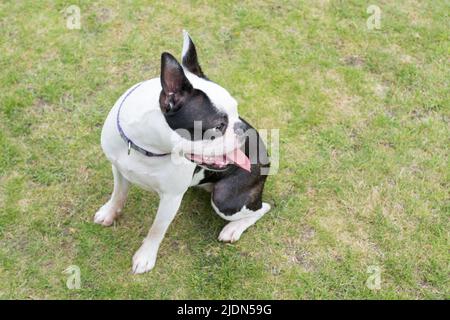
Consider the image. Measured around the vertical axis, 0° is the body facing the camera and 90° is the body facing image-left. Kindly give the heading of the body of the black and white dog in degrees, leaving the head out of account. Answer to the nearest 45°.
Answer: approximately 45°
